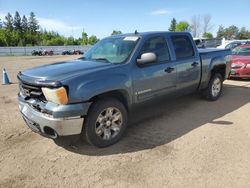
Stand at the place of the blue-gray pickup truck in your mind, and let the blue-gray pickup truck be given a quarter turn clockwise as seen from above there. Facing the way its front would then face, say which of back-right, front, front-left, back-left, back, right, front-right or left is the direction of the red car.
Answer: right

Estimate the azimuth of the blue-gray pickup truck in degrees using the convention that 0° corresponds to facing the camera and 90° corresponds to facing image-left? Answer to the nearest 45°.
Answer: approximately 45°
